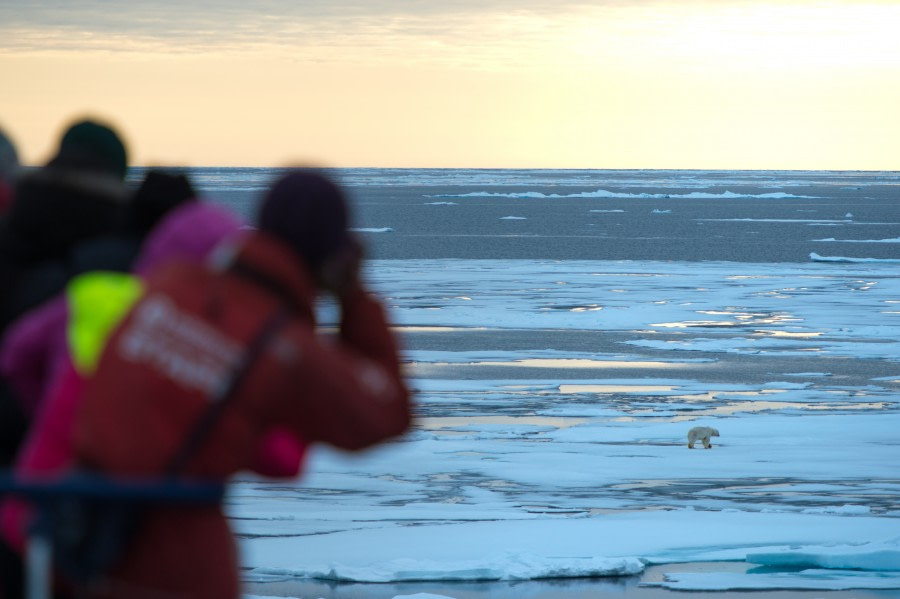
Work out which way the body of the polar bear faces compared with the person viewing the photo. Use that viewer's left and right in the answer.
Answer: facing to the right of the viewer

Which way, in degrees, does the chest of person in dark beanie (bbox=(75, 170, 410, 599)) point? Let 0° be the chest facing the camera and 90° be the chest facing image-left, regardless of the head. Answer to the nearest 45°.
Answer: approximately 225°

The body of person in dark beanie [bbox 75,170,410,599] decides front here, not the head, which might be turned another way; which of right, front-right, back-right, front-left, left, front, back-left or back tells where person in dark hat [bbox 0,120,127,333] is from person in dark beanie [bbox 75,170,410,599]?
left

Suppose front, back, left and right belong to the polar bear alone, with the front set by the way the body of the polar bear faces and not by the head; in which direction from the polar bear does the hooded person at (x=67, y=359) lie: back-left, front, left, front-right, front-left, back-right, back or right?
right

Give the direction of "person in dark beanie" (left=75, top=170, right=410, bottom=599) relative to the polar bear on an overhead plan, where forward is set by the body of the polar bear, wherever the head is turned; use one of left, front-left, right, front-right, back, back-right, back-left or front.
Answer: right

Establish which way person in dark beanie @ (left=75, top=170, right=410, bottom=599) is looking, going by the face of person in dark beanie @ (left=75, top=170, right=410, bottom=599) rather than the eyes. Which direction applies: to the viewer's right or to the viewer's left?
to the viewer's right

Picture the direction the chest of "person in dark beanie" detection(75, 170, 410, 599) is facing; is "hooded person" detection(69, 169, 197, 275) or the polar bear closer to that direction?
the polar bear

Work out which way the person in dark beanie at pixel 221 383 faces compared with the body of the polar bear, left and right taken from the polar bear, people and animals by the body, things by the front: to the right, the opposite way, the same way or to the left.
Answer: to the left

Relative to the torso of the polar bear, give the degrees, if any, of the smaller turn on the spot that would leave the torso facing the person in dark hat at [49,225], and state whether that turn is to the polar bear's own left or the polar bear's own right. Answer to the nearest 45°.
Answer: approximately 90° to the polar bear's own right

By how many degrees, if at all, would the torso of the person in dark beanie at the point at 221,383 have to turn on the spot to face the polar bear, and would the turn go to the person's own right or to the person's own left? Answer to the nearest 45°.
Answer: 0° — they already face it

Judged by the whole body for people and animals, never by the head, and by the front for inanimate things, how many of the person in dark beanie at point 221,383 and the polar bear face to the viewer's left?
0
